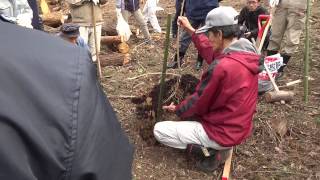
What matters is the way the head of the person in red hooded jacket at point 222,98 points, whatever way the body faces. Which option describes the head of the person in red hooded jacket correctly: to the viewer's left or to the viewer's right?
to the viewer's left

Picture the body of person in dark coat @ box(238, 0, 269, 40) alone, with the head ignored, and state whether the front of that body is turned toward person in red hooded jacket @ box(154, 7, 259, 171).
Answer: yes

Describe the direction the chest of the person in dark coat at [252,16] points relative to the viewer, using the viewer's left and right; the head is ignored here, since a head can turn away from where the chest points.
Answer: facing the viewer
